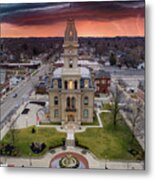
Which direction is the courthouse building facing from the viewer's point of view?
toward the camera
